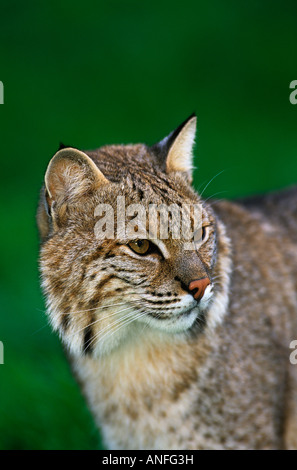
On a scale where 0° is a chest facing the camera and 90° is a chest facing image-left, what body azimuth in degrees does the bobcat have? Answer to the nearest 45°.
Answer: approximately 45°
